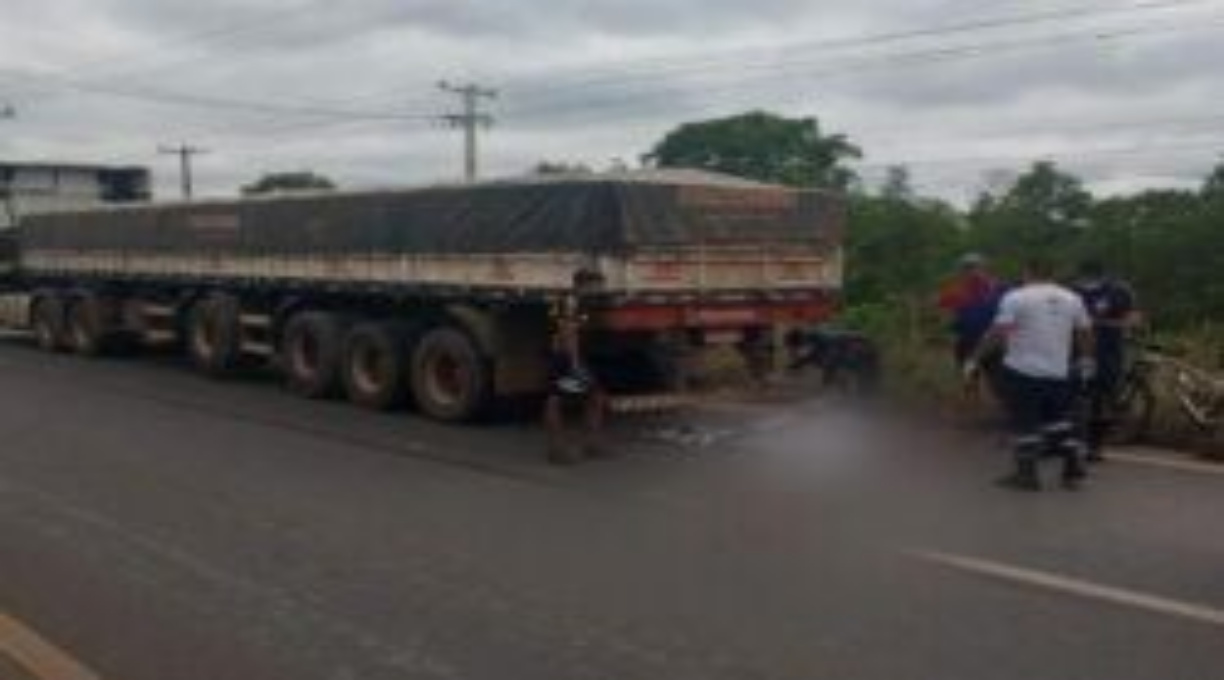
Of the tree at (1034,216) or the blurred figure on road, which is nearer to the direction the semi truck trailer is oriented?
the tree

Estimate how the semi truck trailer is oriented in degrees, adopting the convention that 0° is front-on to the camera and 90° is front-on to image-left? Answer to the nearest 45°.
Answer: approximately 135°

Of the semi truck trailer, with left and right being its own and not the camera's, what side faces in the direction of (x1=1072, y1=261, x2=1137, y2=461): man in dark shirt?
back

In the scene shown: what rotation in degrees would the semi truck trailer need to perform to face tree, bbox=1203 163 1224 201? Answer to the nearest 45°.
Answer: approximately 90° to its right

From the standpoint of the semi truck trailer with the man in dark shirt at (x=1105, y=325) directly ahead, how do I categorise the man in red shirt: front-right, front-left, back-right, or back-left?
front-left

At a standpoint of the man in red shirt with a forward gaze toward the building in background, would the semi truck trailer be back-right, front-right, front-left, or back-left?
front-left

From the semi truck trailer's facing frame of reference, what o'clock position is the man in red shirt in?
The man in red shirt is roughly at 5 o'clock from the semi truck trailer.

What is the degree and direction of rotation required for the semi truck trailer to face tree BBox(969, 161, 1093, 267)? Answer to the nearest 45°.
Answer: approximately 90° to its right
